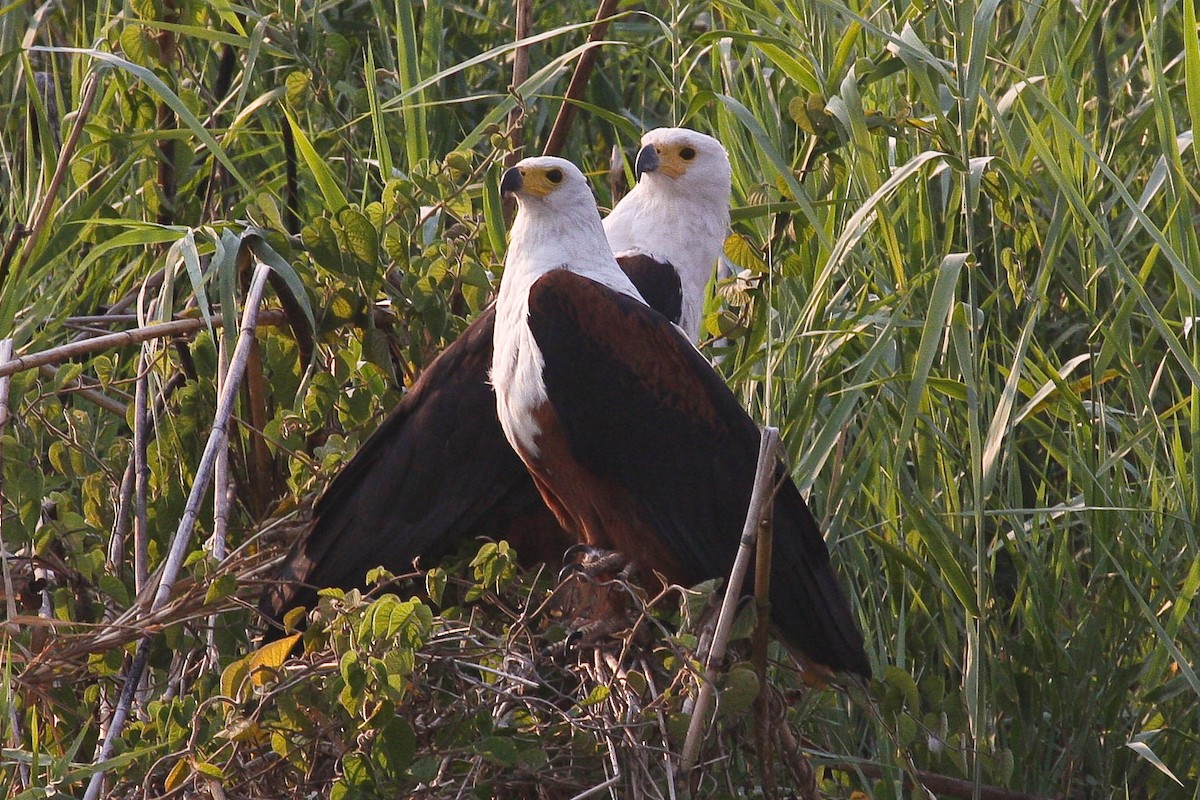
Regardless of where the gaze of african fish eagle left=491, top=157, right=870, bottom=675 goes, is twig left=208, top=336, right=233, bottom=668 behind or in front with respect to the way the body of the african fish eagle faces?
in front

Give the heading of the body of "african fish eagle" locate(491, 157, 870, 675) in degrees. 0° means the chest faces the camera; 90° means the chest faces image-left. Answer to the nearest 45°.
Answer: approximately 90°

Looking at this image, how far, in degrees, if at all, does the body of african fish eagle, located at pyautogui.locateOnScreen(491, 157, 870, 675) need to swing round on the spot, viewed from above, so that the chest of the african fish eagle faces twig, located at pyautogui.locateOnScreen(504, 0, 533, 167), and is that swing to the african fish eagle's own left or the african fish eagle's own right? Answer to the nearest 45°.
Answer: approximately 90° to the african fish eagle's own right

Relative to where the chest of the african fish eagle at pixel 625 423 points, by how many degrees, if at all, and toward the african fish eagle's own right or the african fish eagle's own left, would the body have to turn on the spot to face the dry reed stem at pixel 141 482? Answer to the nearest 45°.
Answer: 0° — it already faces it

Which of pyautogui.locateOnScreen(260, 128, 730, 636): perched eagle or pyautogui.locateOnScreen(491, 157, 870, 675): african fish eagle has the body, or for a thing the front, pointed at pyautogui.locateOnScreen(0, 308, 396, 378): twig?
the african fish eagle

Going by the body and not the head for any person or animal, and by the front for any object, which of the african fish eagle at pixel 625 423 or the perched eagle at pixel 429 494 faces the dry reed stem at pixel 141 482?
the african fish eagle
